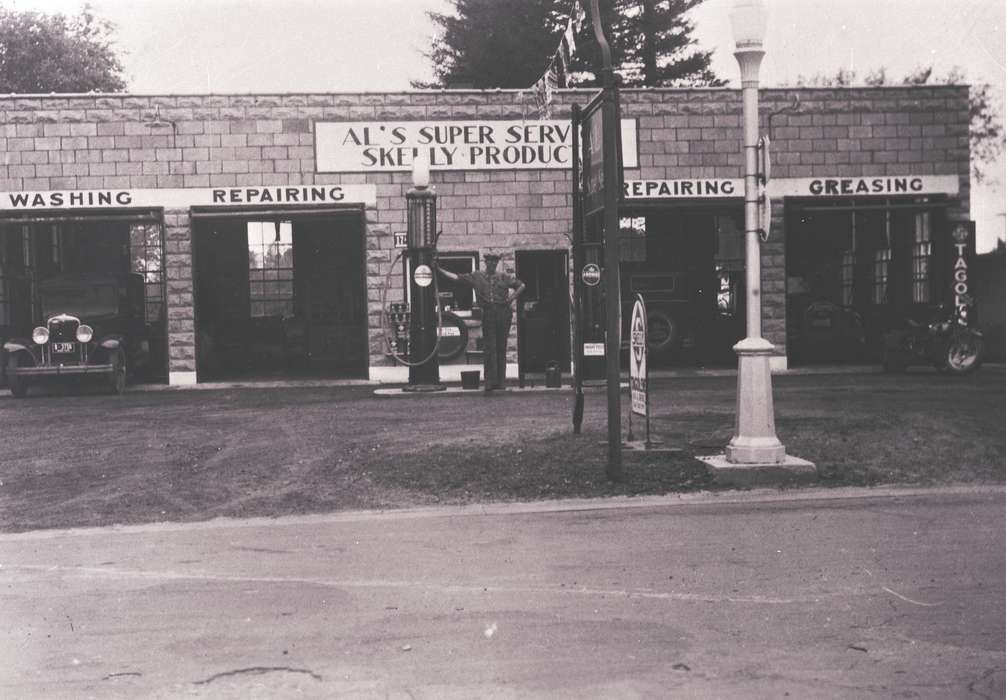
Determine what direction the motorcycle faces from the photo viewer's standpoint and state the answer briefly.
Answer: facing the viewer and to the right of the viewer

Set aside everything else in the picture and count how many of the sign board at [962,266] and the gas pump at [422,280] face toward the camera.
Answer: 2

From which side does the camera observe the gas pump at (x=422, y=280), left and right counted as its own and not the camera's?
front

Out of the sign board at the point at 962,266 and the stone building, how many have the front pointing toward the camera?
2

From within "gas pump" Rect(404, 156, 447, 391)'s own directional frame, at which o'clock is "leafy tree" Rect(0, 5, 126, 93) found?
The leafy tree is roughly at 5 o'clock from the gas pump.

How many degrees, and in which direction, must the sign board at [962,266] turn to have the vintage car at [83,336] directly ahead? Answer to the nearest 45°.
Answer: approximately 45° to its right

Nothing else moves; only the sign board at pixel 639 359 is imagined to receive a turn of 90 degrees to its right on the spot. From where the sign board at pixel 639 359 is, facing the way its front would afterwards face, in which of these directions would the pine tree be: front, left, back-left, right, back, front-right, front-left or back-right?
front

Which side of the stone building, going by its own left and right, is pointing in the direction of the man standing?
front

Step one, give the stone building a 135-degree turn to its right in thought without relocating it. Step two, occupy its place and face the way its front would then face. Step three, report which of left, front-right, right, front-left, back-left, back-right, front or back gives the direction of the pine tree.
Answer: front-right

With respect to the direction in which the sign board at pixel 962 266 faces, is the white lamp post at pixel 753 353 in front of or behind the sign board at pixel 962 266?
in front
